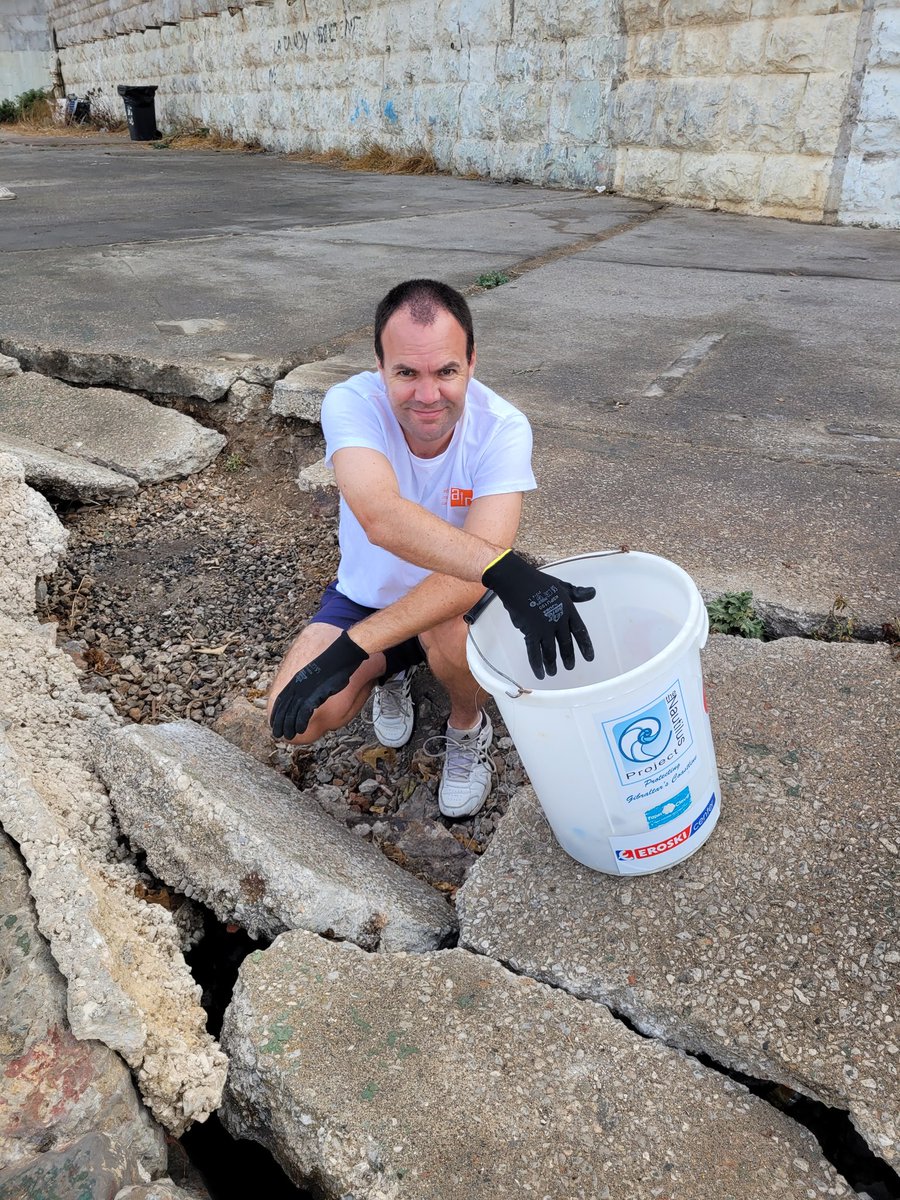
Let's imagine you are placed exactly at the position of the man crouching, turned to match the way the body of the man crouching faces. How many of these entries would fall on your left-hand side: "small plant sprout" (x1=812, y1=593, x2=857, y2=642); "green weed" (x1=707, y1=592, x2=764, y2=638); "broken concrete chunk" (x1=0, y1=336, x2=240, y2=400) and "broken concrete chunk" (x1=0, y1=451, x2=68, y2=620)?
2

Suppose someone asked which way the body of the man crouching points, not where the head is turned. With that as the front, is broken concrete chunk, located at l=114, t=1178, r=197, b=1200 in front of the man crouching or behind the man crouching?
in front

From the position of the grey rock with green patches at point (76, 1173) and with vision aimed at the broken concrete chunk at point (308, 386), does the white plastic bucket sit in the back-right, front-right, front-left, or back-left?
front-right

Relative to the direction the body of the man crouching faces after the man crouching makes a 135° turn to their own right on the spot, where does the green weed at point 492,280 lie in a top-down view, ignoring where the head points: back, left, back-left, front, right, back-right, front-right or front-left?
front-right

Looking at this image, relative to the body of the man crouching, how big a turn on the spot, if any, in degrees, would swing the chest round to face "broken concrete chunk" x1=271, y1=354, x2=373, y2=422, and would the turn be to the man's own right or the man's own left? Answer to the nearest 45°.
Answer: approximately 180°

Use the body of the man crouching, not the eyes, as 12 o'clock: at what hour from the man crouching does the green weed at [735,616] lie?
The green weed is roughly at 9 o'clock from the man crouching.

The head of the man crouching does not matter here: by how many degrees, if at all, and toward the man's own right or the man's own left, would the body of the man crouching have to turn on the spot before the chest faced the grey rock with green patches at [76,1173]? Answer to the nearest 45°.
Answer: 0° — they already face it

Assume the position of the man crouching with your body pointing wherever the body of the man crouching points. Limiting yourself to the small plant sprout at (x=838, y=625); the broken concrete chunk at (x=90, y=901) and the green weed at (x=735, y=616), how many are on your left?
2

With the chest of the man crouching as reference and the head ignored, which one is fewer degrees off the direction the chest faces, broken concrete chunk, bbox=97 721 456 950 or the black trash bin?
the broken concrete chunk

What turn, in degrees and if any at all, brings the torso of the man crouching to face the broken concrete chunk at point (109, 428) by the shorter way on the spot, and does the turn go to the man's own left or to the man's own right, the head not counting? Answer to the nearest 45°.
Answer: approximately 135° to the man's own right

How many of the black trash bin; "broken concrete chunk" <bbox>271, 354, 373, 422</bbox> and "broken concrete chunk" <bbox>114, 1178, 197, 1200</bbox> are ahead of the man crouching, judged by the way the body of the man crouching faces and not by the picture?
1

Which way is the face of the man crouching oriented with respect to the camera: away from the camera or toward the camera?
toward the camera

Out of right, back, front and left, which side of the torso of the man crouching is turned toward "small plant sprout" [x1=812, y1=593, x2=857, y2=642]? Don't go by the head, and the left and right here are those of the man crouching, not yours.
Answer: left

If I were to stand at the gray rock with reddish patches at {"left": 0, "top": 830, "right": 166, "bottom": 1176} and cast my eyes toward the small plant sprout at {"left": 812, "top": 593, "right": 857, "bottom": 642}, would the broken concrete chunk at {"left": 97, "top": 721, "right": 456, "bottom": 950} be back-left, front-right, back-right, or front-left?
front-left

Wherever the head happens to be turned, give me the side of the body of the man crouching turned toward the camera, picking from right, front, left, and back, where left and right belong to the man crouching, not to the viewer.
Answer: front

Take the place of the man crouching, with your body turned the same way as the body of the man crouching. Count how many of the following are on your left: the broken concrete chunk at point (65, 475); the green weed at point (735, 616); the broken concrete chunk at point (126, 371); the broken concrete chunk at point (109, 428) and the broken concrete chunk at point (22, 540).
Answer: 1
